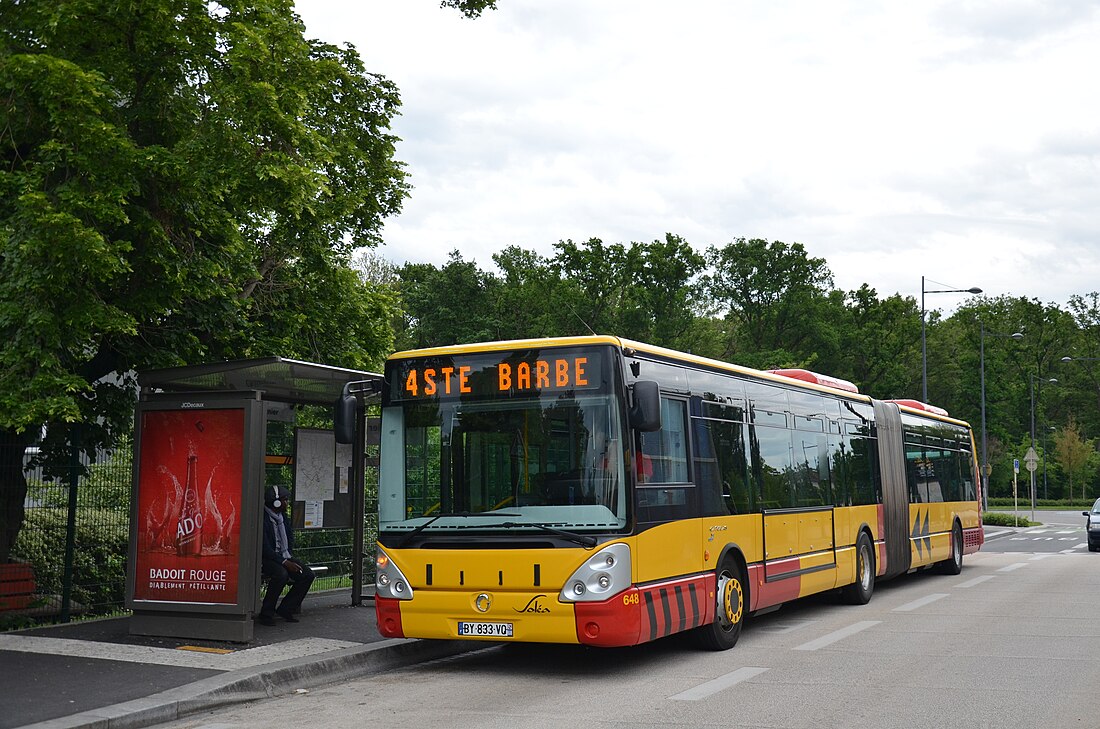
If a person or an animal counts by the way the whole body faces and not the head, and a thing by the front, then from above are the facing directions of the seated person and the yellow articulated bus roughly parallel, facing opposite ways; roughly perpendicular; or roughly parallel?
roughly perpendicular

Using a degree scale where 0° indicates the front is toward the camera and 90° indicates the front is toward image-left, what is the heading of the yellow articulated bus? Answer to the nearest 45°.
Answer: approximately 45°

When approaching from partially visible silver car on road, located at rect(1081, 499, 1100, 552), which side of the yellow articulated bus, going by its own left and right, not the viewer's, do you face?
back

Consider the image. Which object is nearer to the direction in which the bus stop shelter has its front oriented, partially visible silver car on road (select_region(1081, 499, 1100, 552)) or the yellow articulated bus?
the yellow articulated bus

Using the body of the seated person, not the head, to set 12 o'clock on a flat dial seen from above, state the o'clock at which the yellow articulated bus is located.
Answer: The yellow articulated bus is roughly at 10 o'clock from the seated person.

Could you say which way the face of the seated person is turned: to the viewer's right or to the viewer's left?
to the viewer's right

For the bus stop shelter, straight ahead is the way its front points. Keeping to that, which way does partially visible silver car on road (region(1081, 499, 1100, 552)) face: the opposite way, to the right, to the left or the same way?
to the right

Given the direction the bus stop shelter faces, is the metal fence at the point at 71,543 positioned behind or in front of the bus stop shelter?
behind

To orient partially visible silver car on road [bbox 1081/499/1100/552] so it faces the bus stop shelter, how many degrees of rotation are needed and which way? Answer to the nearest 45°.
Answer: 0° — it already faces it

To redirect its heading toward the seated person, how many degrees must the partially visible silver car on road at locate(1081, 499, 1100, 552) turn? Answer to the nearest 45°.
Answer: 0° — it already faces them
